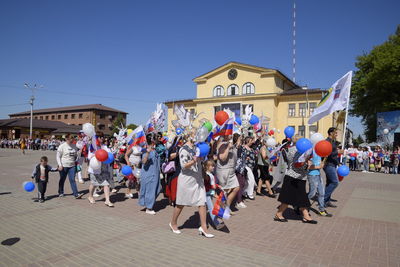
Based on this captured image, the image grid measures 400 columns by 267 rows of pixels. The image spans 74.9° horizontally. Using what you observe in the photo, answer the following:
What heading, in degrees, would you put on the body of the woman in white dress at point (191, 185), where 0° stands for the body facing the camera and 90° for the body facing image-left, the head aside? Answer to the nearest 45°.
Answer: approximately 315°

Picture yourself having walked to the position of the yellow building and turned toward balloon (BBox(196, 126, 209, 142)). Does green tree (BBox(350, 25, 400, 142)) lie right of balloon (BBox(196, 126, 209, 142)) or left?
left

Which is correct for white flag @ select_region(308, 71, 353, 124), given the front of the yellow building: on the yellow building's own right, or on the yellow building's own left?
on the yellow building's own left

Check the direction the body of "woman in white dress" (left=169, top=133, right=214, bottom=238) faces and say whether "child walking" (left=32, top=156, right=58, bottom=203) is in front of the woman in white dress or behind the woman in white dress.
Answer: behind

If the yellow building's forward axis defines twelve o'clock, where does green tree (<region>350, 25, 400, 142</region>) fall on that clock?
The green tree is roughly at 9 o'clock from the yellow building.
